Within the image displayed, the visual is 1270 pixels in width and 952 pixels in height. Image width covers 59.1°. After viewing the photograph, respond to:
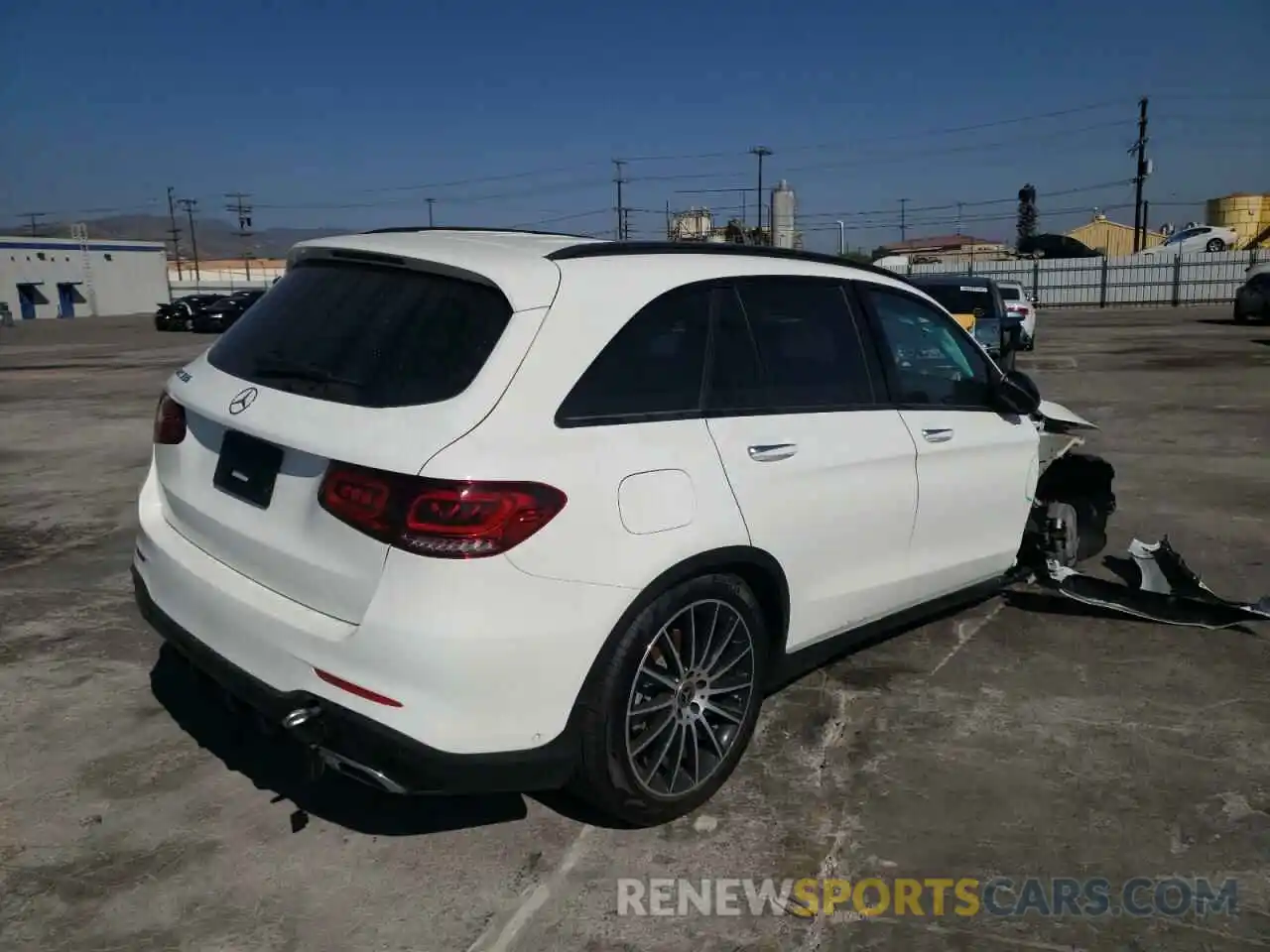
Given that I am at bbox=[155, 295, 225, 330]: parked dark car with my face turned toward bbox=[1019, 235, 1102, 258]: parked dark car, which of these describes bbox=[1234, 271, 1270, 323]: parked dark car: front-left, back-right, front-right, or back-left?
front-right

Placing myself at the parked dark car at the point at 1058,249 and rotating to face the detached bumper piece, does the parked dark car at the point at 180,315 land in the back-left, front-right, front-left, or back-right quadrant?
front-right

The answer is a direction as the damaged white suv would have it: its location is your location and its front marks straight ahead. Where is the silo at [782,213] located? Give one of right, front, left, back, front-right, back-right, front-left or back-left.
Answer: front-left

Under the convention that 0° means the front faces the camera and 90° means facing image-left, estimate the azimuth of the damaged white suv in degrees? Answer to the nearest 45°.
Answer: approximately 225°

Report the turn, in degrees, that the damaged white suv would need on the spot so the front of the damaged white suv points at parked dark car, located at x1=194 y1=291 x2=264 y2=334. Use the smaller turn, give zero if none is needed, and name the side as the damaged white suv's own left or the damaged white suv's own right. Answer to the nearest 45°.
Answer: approximately 45° to the damaged white suv's own left

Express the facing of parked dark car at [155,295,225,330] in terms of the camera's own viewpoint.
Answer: facing the viewer and to the left of the viewer

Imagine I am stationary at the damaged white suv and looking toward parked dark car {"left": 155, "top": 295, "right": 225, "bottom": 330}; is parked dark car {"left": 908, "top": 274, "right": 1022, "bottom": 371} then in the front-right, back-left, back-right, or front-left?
front-right

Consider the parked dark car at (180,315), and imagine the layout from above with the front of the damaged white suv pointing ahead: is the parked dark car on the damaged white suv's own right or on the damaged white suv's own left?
on the damaged white suv's own left

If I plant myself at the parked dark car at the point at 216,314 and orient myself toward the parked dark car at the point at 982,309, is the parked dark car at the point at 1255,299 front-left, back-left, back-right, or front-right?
front-left

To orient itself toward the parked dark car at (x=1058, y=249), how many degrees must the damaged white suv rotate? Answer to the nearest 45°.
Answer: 0° — it already faces it

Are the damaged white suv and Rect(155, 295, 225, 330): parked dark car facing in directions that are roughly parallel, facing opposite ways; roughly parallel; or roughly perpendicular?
roughly parallel, facing opposite ways

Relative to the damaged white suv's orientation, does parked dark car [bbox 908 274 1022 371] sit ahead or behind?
ahead

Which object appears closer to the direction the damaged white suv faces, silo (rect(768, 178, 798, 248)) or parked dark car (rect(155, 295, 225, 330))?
the silo
